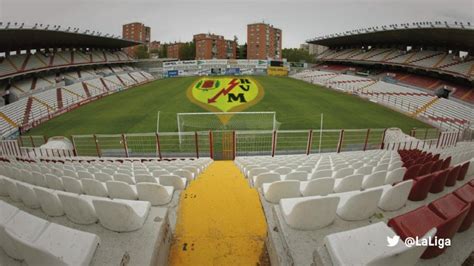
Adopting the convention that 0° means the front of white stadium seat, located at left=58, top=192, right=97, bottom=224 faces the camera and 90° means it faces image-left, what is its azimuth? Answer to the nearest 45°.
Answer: approximately 225°

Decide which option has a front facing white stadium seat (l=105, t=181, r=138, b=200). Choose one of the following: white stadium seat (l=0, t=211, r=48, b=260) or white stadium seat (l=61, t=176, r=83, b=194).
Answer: white stadium seat (l=0, t=211, r=48, b=260)

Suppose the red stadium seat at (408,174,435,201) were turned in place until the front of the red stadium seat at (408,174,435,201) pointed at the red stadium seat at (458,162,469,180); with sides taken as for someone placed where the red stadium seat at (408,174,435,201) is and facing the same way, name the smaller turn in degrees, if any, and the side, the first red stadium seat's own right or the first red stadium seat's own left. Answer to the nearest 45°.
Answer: approximately 45° to the first red stadium seat's own right

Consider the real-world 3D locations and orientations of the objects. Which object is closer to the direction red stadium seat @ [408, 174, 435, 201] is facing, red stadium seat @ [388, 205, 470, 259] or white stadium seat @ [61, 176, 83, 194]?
the white stadium seat

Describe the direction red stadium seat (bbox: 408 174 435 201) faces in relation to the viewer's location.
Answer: facing away from the viewer and to the left of the viewer

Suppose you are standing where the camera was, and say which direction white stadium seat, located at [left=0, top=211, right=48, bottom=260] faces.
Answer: facing away from the viewer and to the right of the viewer

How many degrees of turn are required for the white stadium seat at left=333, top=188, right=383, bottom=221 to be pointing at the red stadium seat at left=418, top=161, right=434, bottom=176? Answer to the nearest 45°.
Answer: approximately 45° to its right

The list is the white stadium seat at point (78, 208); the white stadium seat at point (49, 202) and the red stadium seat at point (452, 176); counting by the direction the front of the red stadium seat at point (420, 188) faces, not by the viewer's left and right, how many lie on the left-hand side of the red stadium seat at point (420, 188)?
2

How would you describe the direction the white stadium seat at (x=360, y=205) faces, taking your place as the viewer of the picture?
facing away from the viewer and to the left of the viewer

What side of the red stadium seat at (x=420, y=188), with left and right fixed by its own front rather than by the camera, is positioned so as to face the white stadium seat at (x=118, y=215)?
left

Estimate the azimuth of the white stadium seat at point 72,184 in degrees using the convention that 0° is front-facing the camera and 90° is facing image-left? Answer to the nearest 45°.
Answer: approximately 225°

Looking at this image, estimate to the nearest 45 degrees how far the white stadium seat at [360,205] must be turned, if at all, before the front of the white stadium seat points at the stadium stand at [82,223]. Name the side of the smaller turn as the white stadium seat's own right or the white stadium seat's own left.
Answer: approximately 90° to the white stadium seat's own left

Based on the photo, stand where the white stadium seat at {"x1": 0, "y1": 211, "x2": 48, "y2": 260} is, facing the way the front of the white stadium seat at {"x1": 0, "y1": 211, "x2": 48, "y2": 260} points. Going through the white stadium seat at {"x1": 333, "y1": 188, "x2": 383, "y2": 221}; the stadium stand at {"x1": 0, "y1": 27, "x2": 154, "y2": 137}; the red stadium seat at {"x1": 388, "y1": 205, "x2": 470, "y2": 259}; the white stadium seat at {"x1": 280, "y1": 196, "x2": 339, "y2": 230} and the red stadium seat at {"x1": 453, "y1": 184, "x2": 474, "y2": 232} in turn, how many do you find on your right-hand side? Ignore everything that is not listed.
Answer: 4

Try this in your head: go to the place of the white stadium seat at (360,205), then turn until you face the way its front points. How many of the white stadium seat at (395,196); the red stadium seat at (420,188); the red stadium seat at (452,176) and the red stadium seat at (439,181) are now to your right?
4
